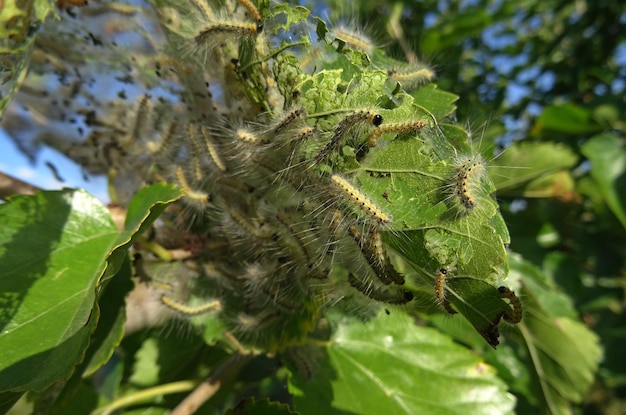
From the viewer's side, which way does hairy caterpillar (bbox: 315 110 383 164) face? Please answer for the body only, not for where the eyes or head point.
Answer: to the viewer's right

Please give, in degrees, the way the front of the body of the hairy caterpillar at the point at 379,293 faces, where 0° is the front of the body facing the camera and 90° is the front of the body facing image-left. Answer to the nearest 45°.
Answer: approximately 270°

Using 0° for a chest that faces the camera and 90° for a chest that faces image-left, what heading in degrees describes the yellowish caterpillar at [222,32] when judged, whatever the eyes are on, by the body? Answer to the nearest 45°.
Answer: approximately 270°

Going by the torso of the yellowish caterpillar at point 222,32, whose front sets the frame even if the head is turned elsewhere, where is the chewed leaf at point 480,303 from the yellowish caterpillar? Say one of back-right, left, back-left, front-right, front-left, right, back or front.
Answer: front-right

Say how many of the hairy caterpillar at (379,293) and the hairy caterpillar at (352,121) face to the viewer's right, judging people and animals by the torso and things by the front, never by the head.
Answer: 2
